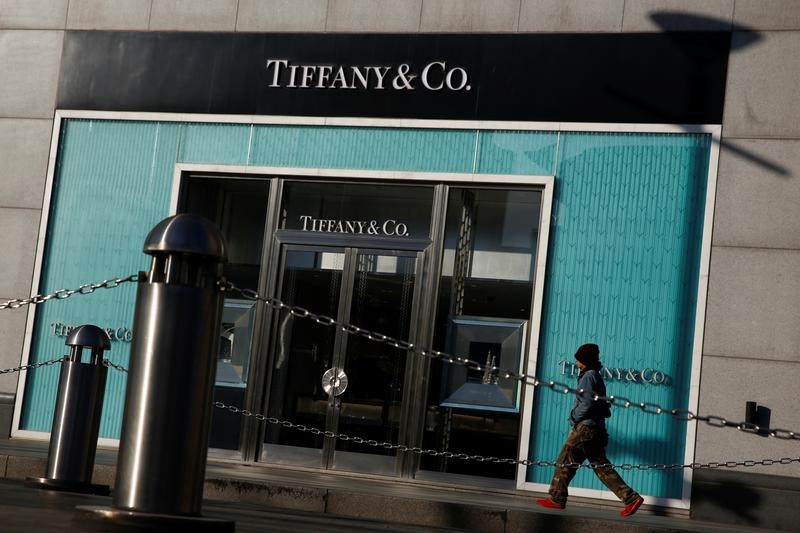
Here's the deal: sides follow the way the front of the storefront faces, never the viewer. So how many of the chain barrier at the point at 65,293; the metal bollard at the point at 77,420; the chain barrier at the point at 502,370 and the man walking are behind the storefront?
0

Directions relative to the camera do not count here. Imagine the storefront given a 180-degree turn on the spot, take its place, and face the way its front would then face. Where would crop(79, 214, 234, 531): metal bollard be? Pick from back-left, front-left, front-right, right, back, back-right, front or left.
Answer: back

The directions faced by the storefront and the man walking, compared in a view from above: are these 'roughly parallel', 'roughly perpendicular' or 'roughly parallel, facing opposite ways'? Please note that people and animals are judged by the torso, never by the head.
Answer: roughly perpendicular

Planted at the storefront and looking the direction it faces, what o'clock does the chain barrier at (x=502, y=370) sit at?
The chain barrier is roughly at 12 o'clock from the storefront.

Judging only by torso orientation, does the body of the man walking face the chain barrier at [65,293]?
no

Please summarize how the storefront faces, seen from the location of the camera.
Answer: facing the viewer

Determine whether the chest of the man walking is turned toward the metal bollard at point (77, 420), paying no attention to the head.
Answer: no

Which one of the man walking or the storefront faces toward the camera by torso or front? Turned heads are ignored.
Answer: the storefront

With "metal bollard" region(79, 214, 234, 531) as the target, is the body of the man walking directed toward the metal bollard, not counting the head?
no
